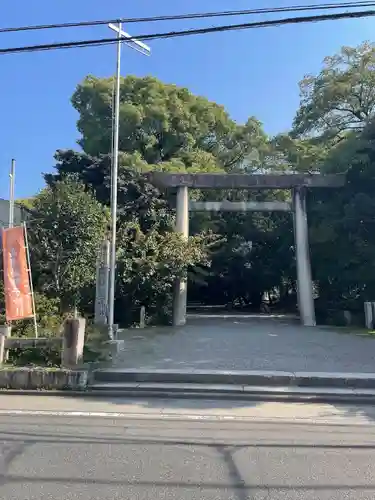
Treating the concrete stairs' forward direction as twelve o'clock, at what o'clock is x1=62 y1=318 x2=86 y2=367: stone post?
The stone post is roughly at 3 o'clock from the concrete stairs.

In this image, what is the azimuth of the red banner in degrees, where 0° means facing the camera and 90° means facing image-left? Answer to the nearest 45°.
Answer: approximately 0°

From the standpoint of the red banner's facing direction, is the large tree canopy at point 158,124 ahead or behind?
behind

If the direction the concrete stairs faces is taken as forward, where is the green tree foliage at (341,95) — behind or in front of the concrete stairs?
behind

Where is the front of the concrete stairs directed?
toward the camera

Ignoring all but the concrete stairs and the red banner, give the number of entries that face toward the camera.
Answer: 2

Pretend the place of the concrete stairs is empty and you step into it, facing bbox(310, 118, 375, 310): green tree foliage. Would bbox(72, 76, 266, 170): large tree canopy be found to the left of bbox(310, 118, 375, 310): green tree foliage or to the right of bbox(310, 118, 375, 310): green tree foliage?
left

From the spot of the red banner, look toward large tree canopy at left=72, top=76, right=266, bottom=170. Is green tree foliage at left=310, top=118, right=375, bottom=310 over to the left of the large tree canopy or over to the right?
right

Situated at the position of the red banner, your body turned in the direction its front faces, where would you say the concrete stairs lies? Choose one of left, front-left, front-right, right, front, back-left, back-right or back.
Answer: front-left

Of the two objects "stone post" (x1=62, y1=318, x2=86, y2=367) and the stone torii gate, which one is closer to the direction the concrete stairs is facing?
the stone post

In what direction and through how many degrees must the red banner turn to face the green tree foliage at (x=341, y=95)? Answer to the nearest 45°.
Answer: approximately 135° to its left

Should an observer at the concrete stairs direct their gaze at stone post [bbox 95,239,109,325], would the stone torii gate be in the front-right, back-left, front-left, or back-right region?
front-right

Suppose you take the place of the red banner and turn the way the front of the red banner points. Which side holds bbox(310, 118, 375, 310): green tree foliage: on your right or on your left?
on your left

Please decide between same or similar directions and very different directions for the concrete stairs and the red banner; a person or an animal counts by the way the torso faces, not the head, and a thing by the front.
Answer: same or similar directions

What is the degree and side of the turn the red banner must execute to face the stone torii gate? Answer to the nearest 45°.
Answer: approximately 135° to its left

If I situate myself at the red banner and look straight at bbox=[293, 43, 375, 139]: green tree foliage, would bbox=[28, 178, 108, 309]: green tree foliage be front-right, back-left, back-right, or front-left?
front-left
